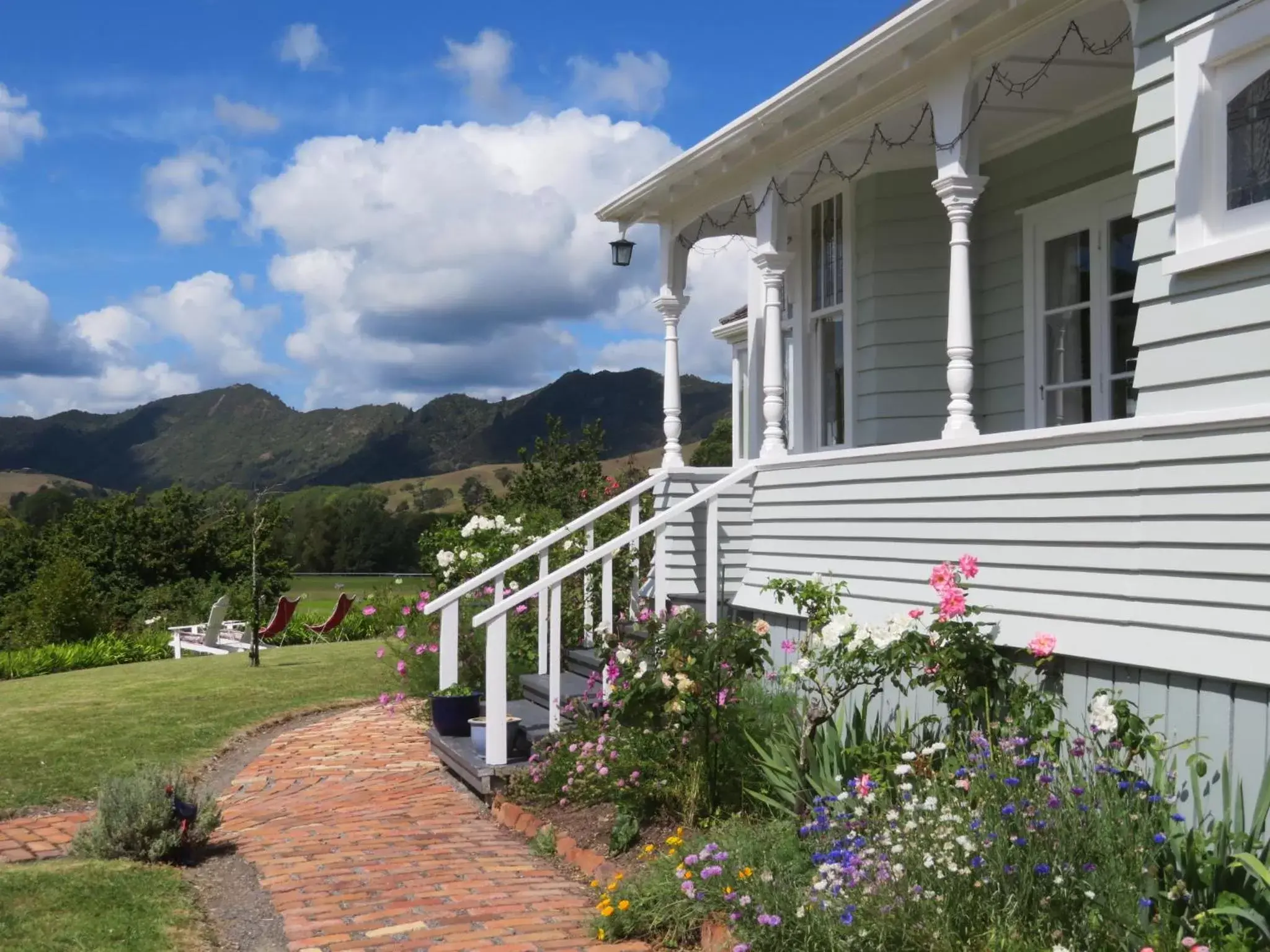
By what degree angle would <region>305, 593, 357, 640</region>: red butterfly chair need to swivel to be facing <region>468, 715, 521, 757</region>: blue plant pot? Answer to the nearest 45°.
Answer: approximately 90° to its left

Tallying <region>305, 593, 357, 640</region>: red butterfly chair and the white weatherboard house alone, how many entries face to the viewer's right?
0

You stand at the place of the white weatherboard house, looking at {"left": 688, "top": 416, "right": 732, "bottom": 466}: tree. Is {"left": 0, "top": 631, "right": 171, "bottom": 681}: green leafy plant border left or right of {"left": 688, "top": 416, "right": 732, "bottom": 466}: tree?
left

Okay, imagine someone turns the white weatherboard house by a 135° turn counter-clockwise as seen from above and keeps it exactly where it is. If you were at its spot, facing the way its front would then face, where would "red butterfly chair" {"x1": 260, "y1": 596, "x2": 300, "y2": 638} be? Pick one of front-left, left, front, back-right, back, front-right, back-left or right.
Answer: back-left

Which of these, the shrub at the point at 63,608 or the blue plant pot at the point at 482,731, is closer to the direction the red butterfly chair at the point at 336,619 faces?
the shrub

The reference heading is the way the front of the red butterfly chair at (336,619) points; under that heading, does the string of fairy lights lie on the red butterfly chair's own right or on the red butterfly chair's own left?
on the red butterfly chair's own left

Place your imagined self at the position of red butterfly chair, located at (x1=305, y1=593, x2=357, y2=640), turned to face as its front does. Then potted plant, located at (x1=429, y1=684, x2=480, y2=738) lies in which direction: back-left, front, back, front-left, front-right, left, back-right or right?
left

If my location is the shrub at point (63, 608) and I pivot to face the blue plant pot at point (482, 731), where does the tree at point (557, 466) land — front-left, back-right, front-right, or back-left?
front-left

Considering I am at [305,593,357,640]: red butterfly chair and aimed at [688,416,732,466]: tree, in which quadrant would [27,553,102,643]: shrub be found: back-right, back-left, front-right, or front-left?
back-left

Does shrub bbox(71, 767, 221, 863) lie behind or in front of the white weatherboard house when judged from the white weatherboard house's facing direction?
in front

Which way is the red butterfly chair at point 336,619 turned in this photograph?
to the viewer's left

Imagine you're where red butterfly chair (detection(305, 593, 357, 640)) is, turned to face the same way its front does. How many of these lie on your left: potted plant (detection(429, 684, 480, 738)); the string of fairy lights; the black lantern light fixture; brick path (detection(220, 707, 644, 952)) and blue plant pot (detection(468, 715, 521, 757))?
5

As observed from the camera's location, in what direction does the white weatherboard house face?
facing the viewer and to the left of the viewer

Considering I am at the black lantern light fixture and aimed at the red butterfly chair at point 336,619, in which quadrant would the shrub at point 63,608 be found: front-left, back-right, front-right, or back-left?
front-left
